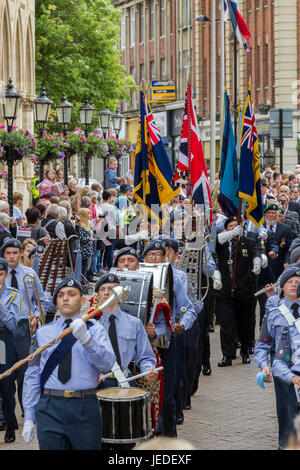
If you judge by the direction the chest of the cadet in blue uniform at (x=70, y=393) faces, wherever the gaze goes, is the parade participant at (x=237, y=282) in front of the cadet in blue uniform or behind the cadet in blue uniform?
behind

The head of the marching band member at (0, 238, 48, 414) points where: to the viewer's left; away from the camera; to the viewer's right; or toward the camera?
toward the camera

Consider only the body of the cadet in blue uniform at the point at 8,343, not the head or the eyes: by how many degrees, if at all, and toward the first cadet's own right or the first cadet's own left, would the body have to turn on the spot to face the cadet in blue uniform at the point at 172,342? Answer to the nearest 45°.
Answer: approximately 90° to the first cadet's own left

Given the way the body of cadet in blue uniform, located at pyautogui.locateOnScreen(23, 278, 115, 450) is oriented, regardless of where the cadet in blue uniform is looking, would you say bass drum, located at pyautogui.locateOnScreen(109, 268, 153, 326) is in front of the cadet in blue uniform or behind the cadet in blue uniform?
behind

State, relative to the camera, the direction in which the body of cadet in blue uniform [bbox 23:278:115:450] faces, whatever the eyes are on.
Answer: toward the camera

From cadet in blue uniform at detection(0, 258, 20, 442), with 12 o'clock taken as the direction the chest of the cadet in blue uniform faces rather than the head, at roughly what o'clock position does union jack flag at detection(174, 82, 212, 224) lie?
The union jack flag is roughly at 7 o'clock from the cadet in blue uniform.

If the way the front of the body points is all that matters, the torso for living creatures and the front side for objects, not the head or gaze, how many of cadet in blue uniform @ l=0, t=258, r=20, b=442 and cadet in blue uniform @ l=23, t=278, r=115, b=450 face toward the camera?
2

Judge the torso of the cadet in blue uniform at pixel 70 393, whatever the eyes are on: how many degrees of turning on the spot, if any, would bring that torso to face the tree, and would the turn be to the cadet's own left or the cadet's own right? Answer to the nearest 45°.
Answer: approximately 180°

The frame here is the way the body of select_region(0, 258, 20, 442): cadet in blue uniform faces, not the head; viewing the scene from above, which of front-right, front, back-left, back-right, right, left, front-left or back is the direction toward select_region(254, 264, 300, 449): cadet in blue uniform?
front-left

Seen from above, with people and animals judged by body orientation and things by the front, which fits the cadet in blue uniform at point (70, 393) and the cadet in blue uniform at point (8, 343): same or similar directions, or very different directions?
same or similar directions

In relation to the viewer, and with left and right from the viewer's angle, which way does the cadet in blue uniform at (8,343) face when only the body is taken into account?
facing the viewer

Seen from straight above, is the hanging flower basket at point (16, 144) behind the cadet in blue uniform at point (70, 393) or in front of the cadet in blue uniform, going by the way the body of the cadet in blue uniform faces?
behind

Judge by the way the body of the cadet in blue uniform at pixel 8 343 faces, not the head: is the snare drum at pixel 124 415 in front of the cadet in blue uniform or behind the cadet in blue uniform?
in front

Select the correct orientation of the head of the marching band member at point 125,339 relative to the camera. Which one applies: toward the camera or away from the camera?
toward the camera
